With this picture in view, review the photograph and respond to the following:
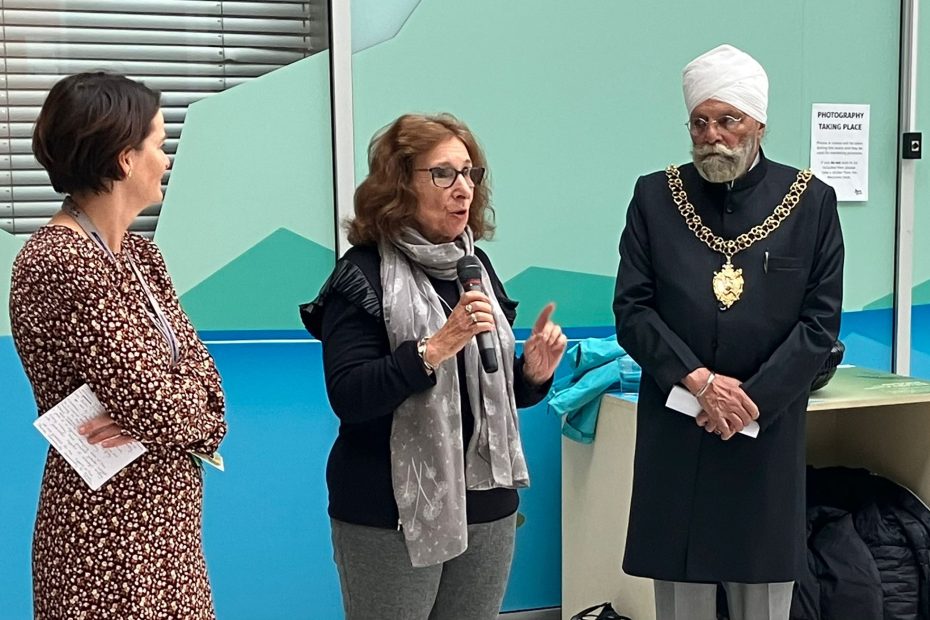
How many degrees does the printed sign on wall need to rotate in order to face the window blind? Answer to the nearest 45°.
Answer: approximately 45° to its right

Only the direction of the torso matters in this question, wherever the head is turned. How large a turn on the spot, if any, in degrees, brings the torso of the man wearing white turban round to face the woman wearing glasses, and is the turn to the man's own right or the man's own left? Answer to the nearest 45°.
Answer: approximately 45° to the man's own right

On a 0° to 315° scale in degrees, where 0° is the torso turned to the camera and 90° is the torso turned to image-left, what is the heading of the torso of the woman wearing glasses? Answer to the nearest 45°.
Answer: approximately 315°

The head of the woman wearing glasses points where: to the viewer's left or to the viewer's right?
to the viewer's right

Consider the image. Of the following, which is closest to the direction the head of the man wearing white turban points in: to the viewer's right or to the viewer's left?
to the viewer's left

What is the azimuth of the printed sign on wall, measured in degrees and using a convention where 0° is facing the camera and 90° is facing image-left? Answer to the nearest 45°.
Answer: approximately 0°

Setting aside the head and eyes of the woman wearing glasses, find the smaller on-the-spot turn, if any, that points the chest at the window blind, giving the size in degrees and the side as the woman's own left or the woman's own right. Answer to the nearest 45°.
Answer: approximately 180°

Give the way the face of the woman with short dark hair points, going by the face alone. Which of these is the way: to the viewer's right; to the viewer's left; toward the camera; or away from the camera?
to the viewer's right

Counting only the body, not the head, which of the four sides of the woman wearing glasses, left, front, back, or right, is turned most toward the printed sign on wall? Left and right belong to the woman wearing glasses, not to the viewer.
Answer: left

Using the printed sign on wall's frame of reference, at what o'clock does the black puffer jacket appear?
The black puffer jacket is roughly at 12 o'clock from the printed sign on wall.
